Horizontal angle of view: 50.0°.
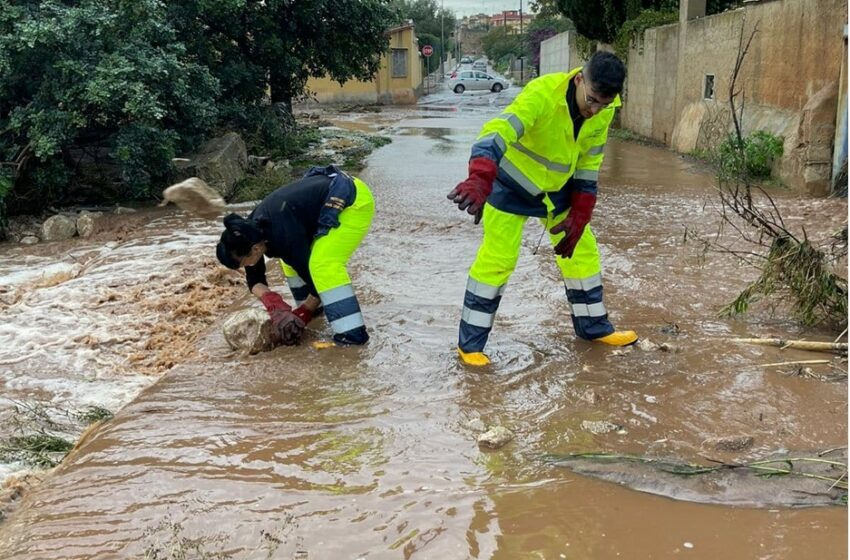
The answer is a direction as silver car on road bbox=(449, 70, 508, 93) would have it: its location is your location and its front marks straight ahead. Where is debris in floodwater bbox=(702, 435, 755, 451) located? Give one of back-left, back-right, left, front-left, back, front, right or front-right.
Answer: right

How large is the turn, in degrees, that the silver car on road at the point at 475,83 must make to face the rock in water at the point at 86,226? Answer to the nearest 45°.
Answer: approximately 90° to its right

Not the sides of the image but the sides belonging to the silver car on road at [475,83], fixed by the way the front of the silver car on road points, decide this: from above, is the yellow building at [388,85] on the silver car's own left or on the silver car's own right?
on the silver car's own right

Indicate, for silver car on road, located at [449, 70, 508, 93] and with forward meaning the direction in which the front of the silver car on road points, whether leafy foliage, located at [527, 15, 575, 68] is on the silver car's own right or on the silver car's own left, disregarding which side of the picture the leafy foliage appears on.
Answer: on the silver car's own left

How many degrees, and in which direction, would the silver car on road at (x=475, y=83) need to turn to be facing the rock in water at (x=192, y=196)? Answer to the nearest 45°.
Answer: approximately 90° to its right
